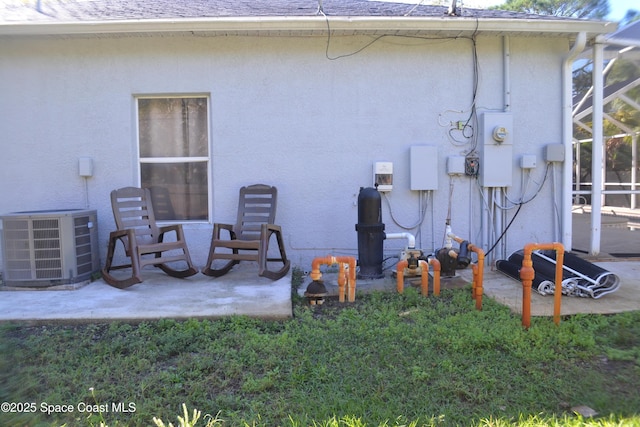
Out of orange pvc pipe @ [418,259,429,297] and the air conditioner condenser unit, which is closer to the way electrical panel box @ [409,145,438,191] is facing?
the orange pvc pipe

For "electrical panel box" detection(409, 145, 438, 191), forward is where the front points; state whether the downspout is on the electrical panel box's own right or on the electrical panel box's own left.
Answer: on the electrical panel box's own left

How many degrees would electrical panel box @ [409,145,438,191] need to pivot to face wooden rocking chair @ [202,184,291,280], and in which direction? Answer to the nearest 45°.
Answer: approximately 90° to its right

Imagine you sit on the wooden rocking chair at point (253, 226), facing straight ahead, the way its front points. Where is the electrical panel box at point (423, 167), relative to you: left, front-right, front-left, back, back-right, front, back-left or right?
back-left

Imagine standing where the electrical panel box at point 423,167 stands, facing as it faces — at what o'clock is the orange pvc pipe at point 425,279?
The orange pvc pipe is roughly at 12 o'clock from the electrical panel box.

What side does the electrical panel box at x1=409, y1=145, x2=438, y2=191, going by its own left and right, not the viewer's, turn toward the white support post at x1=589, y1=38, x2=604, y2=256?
left

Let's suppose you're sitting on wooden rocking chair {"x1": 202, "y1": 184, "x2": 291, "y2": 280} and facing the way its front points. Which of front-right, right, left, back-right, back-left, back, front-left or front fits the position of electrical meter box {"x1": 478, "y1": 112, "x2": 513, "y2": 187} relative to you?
back-left

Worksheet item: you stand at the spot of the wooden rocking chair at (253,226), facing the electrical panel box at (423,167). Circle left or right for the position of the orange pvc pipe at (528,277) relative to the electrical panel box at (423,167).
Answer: right

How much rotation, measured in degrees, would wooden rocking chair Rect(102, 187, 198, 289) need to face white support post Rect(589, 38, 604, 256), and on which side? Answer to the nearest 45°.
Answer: approximately 45° to its left

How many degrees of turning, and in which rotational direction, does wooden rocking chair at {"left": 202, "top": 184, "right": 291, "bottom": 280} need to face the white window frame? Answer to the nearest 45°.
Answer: approximately 90° to its right

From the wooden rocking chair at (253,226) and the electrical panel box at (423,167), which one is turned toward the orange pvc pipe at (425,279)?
the electrical panel box

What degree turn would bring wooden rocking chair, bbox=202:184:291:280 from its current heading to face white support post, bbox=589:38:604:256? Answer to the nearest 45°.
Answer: approximately 135° to its left

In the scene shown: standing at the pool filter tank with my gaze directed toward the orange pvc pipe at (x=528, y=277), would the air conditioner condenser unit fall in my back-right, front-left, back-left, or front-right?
back-right

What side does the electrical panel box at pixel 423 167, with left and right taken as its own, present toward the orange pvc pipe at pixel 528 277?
front

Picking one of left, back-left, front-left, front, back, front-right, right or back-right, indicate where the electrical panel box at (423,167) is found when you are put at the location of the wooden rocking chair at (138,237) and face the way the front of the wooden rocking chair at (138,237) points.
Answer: front-left

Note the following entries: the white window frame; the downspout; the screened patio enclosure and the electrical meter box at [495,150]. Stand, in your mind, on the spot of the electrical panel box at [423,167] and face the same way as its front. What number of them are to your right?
1

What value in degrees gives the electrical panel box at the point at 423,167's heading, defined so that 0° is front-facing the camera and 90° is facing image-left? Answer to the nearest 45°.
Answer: approximately 0°
